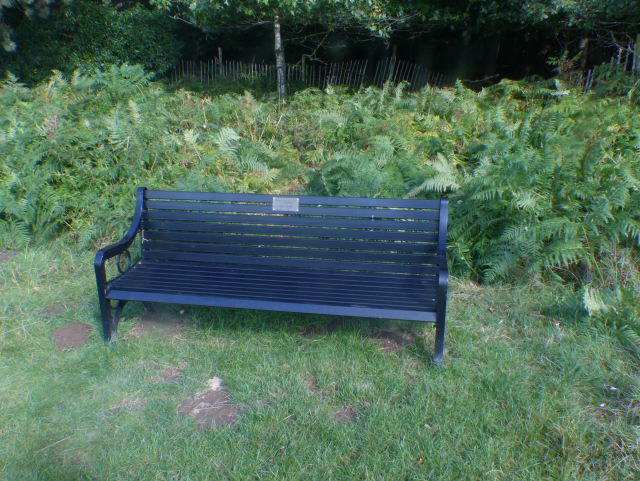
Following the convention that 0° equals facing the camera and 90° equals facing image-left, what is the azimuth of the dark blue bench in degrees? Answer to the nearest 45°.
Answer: approximately 0°

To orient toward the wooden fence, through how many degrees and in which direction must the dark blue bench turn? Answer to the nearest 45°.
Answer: approximately 180°

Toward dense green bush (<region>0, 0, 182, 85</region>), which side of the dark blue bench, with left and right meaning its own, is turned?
back
